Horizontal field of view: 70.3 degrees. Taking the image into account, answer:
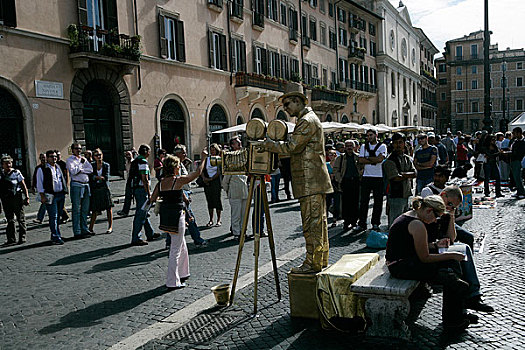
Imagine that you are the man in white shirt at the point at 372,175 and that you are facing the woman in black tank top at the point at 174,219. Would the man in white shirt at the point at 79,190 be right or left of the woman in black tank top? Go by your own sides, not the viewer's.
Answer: right

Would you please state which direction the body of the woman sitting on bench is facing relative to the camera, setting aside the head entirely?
to the viewer's right

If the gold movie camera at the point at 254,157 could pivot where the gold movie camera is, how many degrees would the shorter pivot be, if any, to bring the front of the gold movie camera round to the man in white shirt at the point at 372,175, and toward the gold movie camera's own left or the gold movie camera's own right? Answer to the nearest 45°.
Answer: approximately 135° to the gold movie camera's own right

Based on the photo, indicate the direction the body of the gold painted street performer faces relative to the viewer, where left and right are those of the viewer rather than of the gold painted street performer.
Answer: facing to the left of the viewer

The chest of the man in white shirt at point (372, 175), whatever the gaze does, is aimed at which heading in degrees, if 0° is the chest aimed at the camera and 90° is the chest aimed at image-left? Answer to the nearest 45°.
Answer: approximately 0°

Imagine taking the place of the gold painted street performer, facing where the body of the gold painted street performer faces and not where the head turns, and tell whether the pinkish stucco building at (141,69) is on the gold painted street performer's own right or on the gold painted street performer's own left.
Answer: on the gold painted street performer's own right

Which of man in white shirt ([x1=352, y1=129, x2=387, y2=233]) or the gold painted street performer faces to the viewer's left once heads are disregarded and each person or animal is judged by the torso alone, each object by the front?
the gold painted street performer

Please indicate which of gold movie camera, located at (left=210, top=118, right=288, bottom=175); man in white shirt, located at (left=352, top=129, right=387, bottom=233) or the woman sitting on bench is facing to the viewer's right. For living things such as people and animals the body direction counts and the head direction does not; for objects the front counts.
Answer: the woman sitting on bench

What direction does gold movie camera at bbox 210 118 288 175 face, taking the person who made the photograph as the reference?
facing to the left of the viewer

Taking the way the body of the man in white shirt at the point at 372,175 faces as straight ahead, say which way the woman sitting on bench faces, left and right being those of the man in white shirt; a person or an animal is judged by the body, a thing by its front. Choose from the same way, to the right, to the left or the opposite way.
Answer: to the left

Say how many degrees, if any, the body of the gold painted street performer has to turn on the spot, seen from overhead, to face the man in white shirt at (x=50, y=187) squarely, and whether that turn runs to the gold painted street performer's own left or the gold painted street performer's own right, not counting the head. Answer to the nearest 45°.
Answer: approximately 45° to the gold painted street performer's own right
